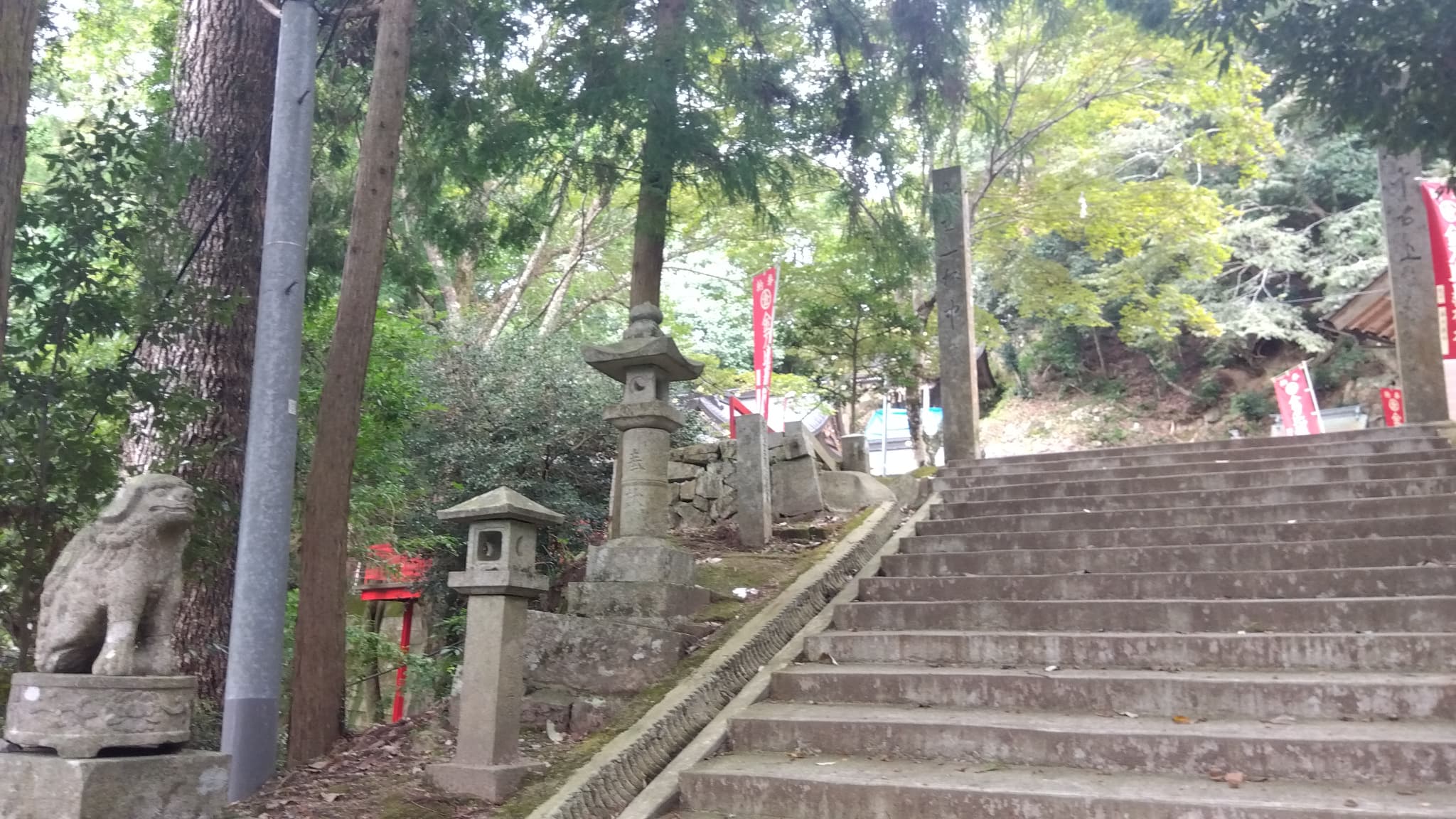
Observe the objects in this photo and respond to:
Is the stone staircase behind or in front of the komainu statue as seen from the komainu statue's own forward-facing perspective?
in front

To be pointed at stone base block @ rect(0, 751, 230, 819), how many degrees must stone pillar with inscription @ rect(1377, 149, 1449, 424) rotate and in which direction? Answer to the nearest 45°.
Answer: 0° — it already faces it

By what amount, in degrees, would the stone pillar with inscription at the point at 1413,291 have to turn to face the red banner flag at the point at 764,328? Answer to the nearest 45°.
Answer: approximately 45° to its right

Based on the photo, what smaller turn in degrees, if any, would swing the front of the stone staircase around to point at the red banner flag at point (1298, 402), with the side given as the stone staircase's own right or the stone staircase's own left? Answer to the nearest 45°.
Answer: approximately 180°

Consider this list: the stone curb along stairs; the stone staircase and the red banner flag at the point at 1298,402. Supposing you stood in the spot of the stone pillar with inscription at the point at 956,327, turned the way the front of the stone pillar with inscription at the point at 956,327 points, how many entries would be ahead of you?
2

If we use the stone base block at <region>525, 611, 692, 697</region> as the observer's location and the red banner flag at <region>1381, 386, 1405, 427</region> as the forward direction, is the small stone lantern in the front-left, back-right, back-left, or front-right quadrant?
back-right

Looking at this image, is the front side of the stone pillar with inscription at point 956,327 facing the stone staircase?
yes

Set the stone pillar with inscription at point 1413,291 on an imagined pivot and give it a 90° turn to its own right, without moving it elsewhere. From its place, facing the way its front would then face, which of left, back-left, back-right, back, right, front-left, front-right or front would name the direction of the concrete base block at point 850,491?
front-left

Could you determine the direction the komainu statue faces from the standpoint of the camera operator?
facing the viewer and to the right of the viewer

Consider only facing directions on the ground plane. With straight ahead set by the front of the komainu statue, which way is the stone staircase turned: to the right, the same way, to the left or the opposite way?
to the right

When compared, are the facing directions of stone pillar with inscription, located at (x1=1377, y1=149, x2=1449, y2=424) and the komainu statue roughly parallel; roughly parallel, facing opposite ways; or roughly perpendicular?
roughly perpendicular
